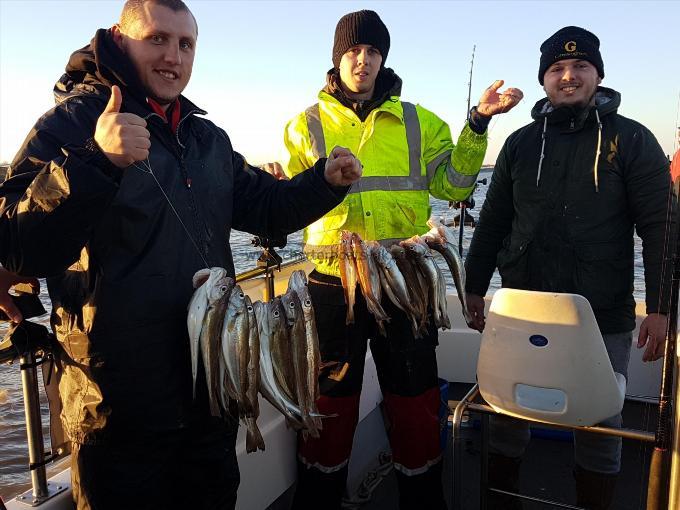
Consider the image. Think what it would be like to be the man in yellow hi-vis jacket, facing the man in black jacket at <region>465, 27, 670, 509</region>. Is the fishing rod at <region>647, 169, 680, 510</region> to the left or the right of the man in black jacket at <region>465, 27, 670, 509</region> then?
right

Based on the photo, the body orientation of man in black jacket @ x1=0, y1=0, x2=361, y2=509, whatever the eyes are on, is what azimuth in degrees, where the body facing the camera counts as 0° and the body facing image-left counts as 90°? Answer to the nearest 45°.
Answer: approximately 315°

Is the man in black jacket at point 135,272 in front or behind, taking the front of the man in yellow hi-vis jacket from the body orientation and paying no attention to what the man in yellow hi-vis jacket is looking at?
in front

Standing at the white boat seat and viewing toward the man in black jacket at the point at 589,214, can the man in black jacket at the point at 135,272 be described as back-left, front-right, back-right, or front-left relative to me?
back-left

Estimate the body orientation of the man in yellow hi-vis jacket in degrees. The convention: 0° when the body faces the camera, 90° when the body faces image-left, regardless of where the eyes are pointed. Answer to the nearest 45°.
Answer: approximately 0°

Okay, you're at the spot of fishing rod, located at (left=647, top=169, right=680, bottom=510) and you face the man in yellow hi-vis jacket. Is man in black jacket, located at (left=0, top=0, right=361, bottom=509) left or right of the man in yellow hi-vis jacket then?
left

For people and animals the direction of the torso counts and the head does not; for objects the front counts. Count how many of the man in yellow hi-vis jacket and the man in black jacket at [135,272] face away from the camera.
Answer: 0
